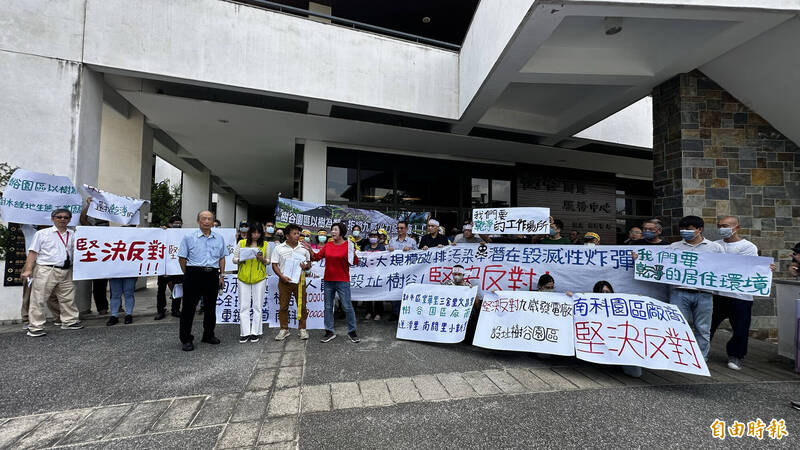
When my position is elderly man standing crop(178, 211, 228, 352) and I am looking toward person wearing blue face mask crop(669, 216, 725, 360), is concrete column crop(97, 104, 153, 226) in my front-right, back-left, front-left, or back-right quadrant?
back-left

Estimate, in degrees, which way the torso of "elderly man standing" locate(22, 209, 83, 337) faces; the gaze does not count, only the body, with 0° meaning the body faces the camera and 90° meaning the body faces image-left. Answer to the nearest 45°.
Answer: approximately 315°

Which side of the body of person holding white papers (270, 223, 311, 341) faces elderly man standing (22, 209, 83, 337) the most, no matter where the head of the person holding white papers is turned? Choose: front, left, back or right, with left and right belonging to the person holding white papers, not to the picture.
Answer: right

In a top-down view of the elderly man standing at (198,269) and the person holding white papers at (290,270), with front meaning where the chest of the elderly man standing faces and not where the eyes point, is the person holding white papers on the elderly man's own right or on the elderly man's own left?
on the elderly man's own left

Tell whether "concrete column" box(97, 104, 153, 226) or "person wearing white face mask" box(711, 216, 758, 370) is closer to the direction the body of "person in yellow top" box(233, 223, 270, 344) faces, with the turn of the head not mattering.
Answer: the person wearing white face mask

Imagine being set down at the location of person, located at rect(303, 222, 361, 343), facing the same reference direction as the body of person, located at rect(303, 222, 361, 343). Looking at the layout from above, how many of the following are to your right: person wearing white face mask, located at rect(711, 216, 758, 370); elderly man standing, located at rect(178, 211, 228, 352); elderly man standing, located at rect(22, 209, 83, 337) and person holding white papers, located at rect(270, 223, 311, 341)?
3
